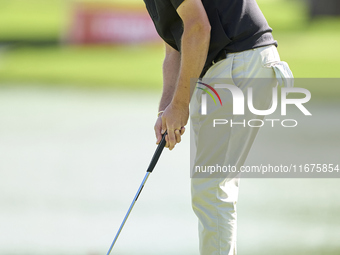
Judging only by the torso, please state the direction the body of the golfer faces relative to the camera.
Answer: to the viewer's left
